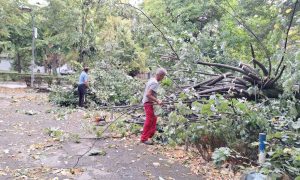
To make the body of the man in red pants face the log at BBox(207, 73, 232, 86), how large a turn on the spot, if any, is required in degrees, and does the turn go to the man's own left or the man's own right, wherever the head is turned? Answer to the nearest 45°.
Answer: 0° — they already face it

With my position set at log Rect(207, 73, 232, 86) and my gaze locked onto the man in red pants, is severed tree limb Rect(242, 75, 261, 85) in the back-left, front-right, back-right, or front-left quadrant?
back-left

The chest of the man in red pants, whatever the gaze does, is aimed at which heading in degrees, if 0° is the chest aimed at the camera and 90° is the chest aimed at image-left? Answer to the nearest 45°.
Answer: approximately 270°
